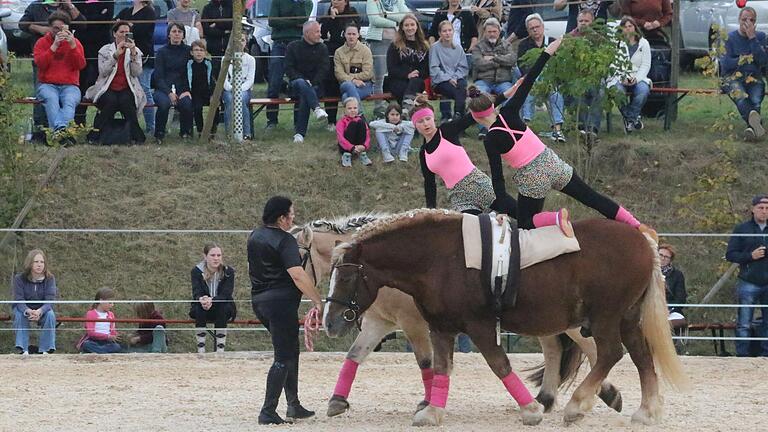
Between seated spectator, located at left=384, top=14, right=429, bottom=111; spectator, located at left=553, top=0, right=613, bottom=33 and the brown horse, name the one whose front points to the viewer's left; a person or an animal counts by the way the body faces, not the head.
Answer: the brown horse

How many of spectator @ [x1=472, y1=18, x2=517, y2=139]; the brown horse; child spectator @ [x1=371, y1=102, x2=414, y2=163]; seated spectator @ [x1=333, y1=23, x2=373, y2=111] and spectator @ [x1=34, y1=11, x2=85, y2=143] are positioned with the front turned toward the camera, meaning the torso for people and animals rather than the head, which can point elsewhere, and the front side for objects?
4

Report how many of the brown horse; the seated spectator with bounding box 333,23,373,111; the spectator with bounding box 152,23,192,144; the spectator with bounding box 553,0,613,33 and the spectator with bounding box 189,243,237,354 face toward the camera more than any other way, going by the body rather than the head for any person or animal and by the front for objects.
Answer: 4

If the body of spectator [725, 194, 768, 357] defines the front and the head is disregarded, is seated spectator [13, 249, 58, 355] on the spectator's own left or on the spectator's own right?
on the spectator's own right

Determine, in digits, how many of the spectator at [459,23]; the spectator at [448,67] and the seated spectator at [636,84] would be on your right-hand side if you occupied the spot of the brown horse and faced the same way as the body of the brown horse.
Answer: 3

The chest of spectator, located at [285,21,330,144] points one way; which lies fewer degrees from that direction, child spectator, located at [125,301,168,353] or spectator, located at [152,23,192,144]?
the child spectator

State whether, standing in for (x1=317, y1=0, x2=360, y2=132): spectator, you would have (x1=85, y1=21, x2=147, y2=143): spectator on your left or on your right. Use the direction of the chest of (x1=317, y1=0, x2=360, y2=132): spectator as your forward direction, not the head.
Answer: on your right

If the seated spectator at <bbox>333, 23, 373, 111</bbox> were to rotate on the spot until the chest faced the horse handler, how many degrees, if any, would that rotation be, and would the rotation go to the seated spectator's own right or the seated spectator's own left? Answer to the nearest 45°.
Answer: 0° — they already face them

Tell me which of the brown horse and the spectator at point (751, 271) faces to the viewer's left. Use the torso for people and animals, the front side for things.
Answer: the brown horse
